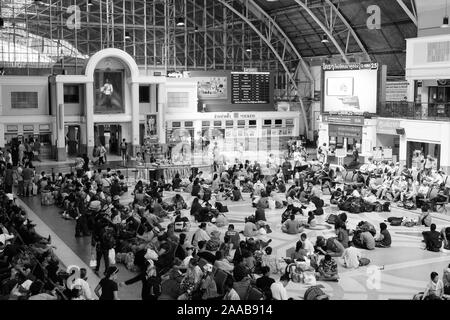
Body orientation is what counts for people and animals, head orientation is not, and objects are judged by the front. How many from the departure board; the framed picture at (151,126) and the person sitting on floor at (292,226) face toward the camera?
2

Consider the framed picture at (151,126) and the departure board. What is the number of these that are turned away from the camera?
0

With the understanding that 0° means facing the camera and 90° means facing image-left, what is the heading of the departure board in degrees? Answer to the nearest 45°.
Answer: approximately 0°

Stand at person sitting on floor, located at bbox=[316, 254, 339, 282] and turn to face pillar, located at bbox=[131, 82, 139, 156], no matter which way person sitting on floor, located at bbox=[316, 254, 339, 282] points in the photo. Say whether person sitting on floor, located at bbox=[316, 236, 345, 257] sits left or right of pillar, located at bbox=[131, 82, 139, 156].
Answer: right

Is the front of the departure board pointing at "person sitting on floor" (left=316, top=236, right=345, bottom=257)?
yes

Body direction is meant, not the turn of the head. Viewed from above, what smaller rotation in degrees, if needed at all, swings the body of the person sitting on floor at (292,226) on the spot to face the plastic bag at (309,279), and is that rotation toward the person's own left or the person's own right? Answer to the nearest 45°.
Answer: approximately 180°

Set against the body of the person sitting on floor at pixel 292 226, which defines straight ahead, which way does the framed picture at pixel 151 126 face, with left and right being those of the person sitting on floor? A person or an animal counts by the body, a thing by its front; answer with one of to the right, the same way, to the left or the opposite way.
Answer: the opposite way

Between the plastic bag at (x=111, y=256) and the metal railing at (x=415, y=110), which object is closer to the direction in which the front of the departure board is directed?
the plastic bag

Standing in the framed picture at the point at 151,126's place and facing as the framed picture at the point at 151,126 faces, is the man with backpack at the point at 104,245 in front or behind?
in front

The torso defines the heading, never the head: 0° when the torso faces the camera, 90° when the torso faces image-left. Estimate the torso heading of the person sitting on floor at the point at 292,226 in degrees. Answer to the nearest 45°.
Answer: approximately 180°

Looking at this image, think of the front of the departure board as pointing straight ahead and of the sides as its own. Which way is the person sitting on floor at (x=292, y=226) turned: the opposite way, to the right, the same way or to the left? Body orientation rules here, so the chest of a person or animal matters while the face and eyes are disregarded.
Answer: the opposite way

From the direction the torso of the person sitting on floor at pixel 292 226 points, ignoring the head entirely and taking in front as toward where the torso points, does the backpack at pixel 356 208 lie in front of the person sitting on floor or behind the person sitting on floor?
in front

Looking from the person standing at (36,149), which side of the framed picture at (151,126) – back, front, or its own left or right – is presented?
right

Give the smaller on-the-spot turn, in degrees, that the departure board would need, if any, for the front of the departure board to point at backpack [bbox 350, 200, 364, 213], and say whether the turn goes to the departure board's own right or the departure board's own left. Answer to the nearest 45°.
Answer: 0° — it already faces it
